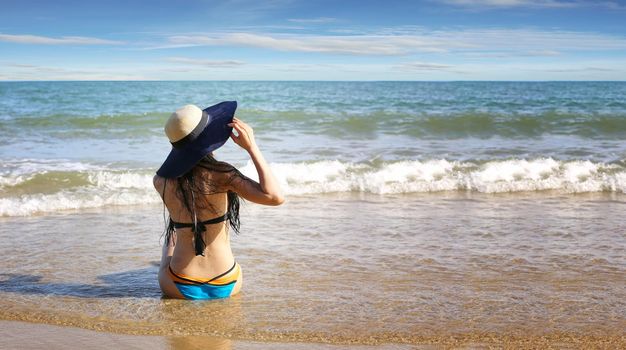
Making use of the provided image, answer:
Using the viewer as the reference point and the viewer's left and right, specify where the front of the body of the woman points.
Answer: facing away from the viewer

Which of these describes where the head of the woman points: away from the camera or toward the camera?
away from the camera
